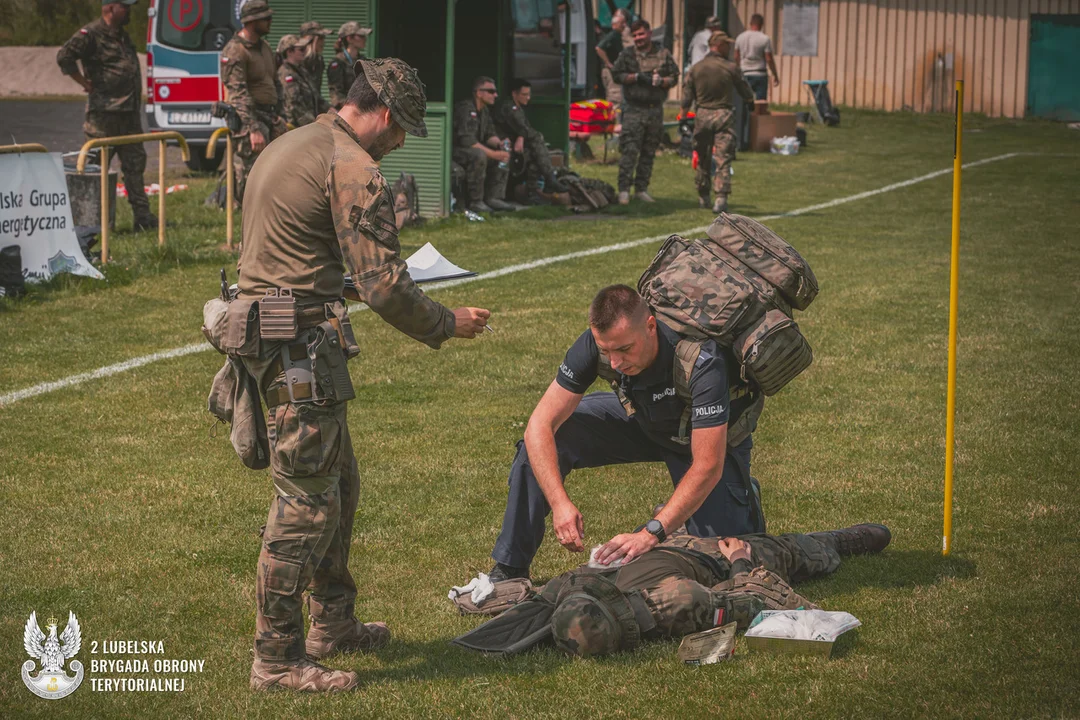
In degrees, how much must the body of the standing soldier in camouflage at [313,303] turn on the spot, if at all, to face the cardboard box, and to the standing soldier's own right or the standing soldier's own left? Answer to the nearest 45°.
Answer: approximately 90° to the standing soldier's own left

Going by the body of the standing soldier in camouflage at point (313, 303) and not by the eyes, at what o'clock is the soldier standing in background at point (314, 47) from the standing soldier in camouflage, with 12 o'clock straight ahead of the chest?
The soldier standing in background is roughly at 9 o'clock from the standing soldier in camouflage.

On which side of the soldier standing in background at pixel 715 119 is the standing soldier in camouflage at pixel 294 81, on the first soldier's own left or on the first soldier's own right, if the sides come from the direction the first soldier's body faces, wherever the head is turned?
on the first soldier's own left

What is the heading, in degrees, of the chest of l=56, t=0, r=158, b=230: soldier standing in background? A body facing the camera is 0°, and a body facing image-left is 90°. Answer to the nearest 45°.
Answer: approximately 315°

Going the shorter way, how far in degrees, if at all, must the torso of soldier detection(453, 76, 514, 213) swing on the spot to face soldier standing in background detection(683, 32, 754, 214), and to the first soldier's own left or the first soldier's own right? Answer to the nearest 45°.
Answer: approximately 45° to the first soldier's own left

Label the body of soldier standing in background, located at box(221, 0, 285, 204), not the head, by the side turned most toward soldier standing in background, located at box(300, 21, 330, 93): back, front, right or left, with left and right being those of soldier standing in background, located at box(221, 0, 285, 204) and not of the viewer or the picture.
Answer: left

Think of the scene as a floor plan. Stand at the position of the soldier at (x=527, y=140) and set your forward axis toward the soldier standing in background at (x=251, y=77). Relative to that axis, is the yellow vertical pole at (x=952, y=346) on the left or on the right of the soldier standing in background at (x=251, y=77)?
left

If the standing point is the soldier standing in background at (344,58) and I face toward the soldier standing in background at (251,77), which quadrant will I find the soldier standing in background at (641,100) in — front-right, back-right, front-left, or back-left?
back-left
